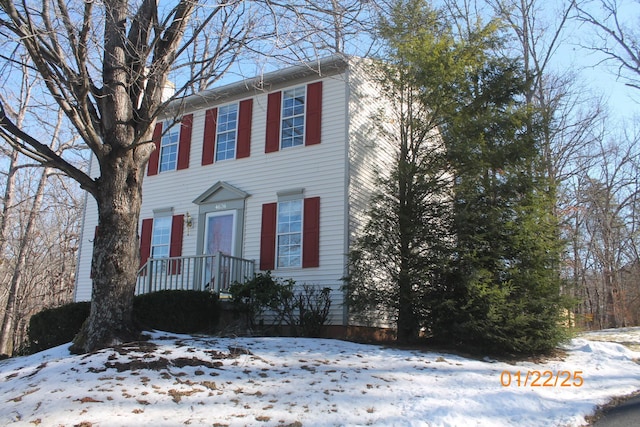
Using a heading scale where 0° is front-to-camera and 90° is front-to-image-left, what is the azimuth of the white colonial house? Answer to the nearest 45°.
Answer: approximately 45°

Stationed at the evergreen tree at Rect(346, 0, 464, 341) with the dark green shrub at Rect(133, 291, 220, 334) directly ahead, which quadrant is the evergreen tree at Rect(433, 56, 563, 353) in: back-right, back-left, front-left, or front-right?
back-left

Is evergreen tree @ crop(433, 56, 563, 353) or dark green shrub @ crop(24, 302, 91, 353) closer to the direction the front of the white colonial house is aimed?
the dark green shrub

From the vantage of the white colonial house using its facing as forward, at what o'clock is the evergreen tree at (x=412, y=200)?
The evergreen tree is roughly at 9 o'clock from the white colonial house.

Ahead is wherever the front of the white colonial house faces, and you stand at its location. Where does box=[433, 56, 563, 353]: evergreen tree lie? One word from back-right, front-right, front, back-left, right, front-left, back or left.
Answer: left

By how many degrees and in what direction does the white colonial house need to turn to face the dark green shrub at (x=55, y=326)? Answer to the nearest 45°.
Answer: approximately 45° to its right
